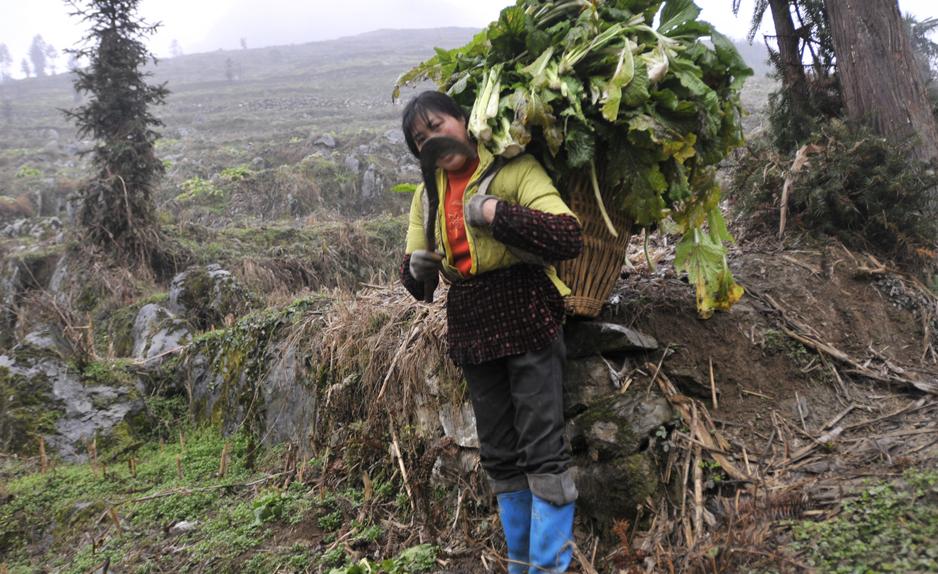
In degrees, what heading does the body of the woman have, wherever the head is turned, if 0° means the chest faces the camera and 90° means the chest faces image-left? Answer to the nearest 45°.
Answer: approximately 45°

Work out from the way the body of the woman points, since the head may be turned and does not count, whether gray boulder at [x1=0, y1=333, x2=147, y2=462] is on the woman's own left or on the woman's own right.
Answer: on the woman's own right

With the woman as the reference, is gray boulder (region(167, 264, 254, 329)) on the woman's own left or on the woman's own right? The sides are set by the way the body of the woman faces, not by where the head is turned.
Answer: on the woman's own right

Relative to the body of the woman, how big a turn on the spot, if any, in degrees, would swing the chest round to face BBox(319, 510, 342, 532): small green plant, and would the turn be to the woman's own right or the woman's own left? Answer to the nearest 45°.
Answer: approximately 90° to the woman's own right

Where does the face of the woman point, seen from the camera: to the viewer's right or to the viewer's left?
to the viewer's left

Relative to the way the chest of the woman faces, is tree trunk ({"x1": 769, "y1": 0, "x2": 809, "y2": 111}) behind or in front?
behind

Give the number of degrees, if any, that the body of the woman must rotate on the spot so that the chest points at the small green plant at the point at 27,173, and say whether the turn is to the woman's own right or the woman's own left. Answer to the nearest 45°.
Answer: approximately 90° to the woman's own right

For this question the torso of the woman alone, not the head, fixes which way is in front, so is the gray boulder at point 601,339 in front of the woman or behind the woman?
behind

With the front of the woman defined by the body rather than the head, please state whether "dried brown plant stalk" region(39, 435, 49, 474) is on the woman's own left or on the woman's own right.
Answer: on the woman's own right

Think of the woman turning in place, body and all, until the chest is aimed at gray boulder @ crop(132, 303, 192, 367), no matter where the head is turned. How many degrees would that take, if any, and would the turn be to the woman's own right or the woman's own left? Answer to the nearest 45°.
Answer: approximately 90° to the woman's own right
